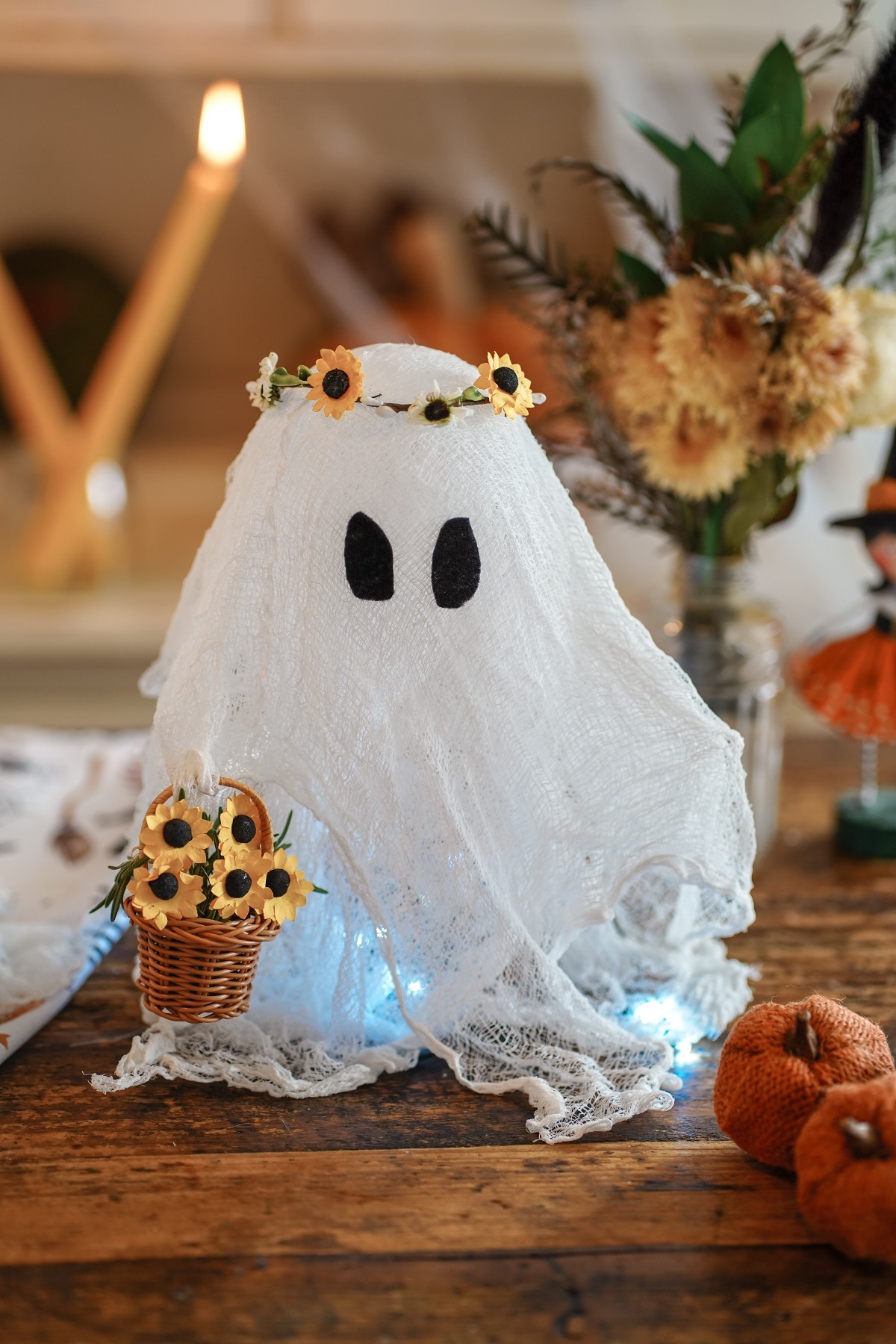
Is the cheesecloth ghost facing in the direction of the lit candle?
no

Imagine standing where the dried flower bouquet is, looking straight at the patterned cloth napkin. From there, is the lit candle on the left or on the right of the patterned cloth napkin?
right

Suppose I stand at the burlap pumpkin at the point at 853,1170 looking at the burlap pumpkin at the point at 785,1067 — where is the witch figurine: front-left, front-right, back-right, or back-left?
front-right

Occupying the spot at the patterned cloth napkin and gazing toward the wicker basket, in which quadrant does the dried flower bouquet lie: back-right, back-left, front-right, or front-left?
front-left
